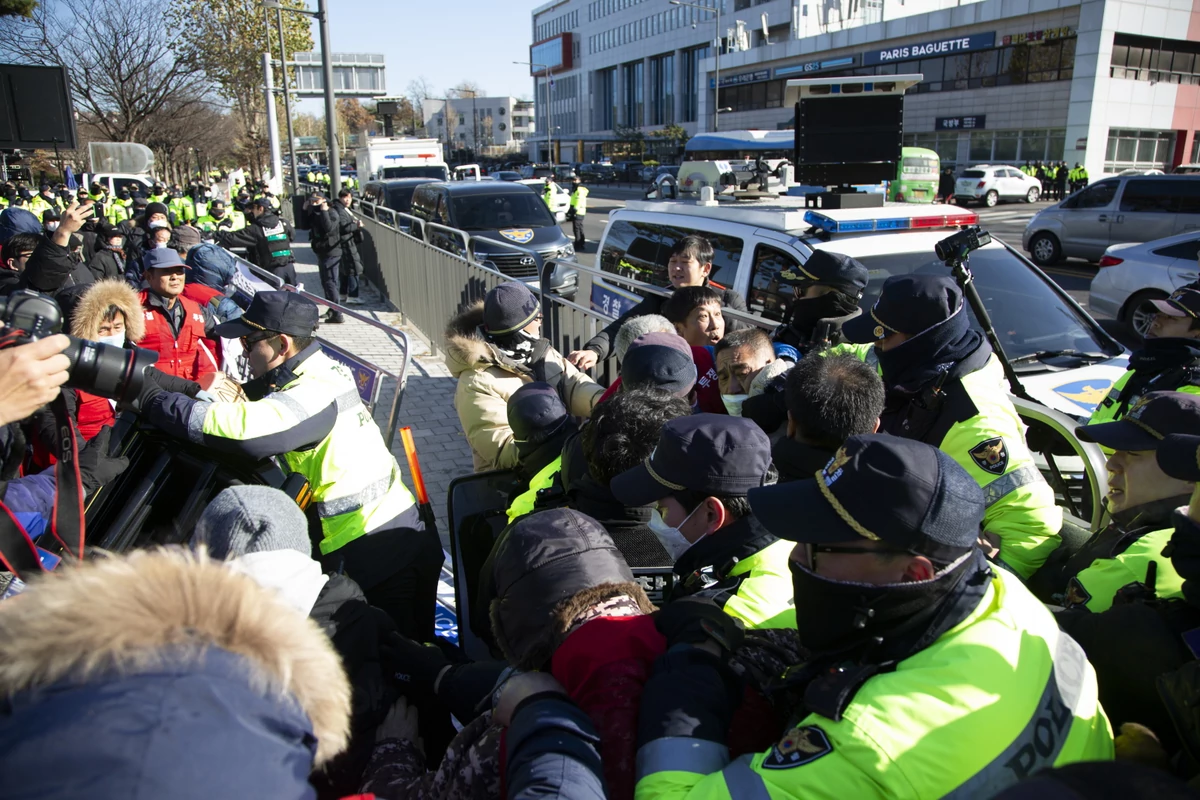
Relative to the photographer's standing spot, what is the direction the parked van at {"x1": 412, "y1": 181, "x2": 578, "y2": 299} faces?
facing the viewer and to the right of the viewer

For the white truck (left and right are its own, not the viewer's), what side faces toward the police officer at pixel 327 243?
front

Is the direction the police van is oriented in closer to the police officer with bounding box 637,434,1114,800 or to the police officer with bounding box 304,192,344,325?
the police officer with bounding box 637,434,1114,800

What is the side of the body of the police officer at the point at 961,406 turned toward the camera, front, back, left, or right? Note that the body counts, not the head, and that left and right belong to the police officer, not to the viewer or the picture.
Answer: left

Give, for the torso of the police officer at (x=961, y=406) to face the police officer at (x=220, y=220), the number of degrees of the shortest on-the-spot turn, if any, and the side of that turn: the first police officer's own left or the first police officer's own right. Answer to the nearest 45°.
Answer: approximately 45° to the first police officer's own right

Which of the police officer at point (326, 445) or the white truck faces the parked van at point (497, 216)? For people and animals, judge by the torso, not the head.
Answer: the white truck

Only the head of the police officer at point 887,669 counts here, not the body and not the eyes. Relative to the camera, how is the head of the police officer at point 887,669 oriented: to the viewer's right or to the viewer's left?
to the viewer's left

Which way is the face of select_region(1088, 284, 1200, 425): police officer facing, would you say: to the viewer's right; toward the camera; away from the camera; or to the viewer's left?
to the viewer's left

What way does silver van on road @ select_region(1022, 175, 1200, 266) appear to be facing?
to the viewer's left

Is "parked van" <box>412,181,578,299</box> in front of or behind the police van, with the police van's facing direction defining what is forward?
behind

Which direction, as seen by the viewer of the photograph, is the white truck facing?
facing the viewer

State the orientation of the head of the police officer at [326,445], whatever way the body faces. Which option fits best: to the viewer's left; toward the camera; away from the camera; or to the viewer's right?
to the viewer's left

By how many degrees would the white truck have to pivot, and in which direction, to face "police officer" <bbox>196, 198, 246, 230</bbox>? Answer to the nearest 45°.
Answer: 0° — it already faces them

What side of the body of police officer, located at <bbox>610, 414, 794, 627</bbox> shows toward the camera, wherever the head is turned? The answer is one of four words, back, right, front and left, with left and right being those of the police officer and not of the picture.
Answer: left
